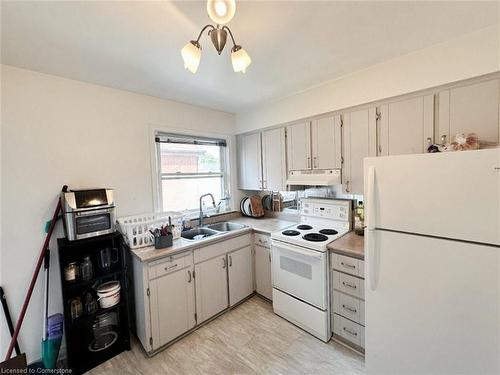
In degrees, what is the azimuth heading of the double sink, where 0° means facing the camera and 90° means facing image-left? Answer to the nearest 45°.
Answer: approximately 315°

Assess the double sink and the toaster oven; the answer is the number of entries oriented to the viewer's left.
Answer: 0

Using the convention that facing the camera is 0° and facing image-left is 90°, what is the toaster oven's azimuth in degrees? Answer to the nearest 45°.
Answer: approximately 315°

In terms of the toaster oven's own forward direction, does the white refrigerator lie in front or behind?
in front

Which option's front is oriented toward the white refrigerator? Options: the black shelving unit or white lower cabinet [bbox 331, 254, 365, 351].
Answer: the black shelving unit

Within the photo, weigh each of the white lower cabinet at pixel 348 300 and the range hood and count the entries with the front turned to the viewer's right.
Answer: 0

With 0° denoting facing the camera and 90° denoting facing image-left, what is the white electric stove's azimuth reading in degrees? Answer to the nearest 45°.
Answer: approximately 45°

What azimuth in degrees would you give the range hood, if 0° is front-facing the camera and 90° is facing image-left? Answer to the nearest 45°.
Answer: approximately 45°

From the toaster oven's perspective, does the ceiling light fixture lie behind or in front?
in front

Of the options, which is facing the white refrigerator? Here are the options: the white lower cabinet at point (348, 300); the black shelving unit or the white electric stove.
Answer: the black shelving unit

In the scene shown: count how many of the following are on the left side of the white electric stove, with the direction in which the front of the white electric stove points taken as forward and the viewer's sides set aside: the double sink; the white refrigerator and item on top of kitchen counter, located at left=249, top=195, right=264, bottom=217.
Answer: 1
